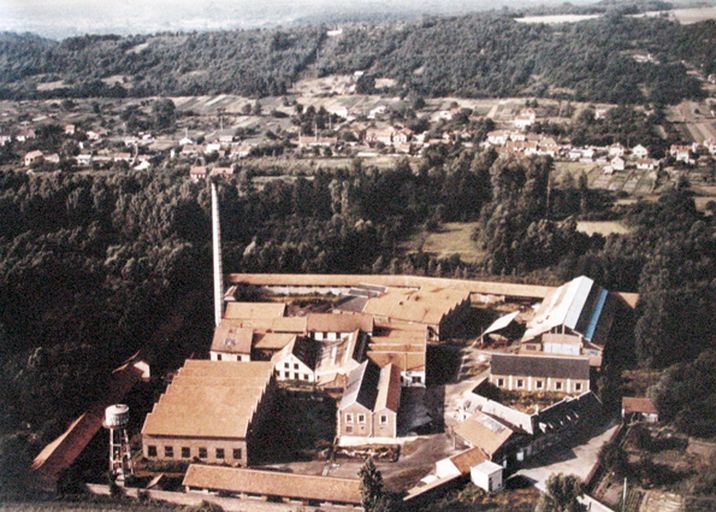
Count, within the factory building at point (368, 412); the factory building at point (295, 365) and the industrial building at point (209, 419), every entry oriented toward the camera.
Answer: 3

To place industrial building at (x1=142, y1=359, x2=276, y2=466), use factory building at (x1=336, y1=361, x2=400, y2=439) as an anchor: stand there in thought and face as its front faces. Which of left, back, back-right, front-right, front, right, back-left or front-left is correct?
right

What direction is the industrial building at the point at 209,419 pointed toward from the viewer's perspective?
toward the camera

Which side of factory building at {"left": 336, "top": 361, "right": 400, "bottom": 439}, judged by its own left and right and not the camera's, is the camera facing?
front

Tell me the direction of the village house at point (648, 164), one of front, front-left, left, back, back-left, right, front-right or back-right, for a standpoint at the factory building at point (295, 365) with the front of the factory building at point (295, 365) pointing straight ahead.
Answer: back-left

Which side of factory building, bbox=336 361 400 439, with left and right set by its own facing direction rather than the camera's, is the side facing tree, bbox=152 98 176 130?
back

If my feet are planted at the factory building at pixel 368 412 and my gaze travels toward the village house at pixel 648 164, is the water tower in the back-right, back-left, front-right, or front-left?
back-left

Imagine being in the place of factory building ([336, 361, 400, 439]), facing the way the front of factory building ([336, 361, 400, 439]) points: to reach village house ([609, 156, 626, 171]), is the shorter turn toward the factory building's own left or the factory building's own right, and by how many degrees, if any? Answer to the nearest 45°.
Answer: approximately 135° to the factory building's own left

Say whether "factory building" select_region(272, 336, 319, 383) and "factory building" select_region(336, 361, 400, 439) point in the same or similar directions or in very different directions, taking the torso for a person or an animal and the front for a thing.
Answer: same or similar directions

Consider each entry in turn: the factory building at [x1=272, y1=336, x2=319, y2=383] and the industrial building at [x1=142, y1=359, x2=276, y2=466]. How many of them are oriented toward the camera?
2

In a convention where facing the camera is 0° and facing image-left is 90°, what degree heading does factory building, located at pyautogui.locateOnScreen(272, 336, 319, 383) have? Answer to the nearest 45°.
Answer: approximately 0°

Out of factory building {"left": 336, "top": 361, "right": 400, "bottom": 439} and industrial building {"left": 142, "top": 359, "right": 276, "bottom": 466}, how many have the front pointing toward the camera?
2

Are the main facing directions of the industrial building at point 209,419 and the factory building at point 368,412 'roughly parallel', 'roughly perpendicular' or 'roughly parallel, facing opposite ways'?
roughly parallel

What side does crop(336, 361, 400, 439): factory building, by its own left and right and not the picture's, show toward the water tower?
right

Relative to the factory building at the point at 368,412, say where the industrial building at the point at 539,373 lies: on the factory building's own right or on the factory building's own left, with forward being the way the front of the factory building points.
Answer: on the factory building's own left

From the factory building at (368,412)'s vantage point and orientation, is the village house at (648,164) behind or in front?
behind
